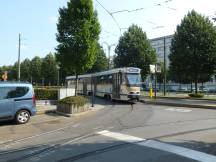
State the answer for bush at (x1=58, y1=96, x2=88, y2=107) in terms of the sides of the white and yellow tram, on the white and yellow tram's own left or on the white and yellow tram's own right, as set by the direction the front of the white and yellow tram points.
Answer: on the white and yellow tram's own right

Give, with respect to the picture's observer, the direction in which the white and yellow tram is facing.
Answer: facing the viewer and to the right of the viewer

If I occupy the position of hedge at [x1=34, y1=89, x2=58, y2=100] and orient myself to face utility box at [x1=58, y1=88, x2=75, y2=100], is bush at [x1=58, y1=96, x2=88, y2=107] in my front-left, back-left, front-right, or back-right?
front-right

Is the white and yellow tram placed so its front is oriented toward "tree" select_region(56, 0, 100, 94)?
no

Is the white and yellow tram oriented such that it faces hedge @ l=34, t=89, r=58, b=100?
no

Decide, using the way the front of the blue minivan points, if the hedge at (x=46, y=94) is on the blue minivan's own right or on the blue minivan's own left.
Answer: on the blue minivan's own right

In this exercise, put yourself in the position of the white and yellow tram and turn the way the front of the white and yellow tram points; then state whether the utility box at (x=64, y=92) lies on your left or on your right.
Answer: on your right

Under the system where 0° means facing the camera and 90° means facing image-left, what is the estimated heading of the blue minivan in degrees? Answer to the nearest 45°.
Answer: approximately 90°
